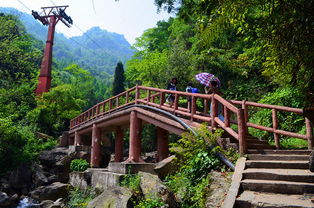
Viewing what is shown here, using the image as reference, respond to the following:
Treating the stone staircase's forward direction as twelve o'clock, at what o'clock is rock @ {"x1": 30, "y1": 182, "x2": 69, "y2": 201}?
The rock is roughly at 4 o'clock from the stone staircase.

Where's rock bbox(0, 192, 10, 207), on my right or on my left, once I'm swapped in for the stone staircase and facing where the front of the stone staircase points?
on my right

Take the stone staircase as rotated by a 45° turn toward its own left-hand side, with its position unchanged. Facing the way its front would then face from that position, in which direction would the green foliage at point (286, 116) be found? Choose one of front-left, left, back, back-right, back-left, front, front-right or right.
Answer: back-left

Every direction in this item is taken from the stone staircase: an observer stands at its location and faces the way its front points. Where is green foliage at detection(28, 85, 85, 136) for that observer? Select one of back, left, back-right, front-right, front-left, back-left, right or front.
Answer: back-right

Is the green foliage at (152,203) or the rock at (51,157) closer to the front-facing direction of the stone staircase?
the green foliage

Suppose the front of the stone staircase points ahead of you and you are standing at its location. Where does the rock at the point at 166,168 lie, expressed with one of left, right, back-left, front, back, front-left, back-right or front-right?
back-right

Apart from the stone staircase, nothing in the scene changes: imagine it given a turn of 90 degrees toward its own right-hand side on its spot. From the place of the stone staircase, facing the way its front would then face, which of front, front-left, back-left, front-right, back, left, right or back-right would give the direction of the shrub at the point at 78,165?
front-right

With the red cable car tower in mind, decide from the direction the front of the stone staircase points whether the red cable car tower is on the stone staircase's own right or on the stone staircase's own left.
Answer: on the stone staircase's own right

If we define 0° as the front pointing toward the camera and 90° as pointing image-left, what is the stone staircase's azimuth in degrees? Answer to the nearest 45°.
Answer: approximately 0°

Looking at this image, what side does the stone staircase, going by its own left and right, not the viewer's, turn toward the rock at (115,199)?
right

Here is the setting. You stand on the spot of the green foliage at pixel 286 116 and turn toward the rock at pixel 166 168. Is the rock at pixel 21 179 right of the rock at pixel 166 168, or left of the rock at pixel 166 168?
right
